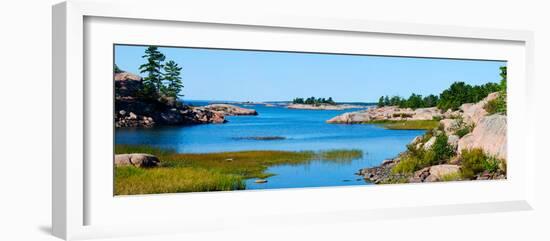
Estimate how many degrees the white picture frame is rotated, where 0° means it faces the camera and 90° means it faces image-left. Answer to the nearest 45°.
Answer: approximately 315°
